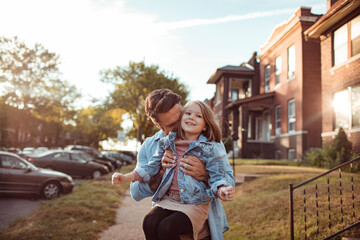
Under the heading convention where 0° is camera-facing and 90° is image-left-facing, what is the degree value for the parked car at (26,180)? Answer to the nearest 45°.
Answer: approximately 270°

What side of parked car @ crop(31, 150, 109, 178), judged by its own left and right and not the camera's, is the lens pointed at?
right

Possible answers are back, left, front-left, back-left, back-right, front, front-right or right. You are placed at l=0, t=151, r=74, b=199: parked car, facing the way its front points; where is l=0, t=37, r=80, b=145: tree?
left

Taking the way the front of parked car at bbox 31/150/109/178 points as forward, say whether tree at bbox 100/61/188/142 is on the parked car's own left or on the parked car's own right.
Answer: on the parked car's own left

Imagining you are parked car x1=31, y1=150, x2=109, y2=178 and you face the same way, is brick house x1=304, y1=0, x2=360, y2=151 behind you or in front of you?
in front

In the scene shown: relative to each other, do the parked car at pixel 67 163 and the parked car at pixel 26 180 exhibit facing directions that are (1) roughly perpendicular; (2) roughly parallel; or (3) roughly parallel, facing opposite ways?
roughly parallel

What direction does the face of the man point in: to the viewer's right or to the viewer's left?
to the viewer's right

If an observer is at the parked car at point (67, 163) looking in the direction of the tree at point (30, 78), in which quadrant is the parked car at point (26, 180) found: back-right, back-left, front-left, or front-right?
back-left
